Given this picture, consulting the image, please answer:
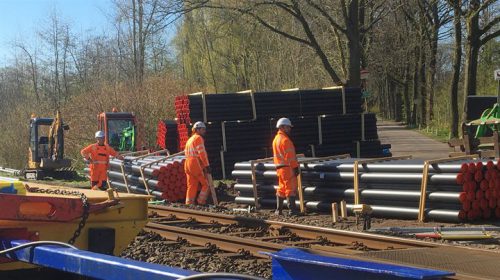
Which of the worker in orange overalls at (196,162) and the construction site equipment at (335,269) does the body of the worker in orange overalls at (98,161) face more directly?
the construction site equipment

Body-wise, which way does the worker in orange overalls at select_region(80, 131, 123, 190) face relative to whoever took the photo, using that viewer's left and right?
facing the viewer

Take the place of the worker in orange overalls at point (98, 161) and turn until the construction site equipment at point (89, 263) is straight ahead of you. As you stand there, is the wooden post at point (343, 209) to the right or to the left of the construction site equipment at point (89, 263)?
left

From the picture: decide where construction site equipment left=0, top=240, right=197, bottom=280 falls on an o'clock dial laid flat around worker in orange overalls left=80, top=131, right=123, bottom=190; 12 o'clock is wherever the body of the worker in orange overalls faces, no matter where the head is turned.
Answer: The construction site equipment is roughly at 12 o'clock from the worker in orange overalls.

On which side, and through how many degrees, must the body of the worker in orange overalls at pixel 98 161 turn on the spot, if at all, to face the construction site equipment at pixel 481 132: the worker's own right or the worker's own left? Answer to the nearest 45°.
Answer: approximately 90° to the worker's own left

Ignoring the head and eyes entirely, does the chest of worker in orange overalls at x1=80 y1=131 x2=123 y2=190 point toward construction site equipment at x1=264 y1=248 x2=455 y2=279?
yes

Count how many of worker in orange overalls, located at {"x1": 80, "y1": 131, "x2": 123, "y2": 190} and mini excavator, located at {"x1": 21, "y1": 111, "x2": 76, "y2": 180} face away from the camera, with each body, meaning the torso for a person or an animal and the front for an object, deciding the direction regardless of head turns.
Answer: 0

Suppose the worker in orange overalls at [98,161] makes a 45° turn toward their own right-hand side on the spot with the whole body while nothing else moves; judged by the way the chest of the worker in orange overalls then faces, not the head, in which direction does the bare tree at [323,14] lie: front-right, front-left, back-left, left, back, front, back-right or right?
back

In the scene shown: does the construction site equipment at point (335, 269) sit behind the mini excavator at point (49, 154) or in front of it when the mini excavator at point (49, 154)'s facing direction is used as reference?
in front

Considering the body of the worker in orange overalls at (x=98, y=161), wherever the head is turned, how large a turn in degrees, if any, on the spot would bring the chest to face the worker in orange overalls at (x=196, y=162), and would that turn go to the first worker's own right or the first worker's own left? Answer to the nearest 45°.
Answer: approximately 45° to the first worker's own left
